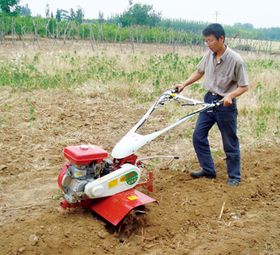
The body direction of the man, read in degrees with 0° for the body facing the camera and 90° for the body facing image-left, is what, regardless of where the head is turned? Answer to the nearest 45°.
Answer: approximately 45°

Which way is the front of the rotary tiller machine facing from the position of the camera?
facing the viewer and to the left of the viewer

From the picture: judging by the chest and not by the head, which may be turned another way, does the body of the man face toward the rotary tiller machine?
yes

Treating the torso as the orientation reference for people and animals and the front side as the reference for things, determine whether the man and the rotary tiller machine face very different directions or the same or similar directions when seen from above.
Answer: same or similar directions

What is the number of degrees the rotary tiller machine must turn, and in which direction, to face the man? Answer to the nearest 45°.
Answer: approximately 180°

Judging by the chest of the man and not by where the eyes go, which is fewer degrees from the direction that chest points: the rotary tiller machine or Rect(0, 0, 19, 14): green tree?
the rotary tiller machine

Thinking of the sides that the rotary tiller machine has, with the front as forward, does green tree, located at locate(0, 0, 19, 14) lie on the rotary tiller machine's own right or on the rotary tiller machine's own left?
on the rotary tiller machine's own right

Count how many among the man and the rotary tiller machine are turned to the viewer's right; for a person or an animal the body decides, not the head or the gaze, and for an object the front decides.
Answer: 0

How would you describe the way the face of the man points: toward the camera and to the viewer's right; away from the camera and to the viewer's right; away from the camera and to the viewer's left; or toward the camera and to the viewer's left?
toward the camera and to the viewer's left
